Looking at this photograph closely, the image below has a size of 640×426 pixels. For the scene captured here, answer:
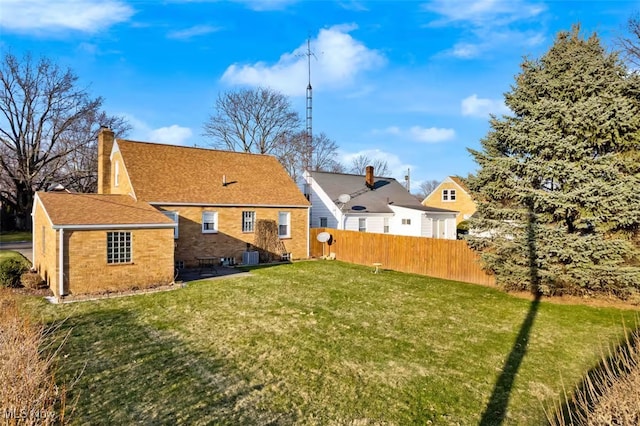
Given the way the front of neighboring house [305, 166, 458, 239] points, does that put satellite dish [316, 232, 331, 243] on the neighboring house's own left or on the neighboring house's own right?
on the neighboring house's own left

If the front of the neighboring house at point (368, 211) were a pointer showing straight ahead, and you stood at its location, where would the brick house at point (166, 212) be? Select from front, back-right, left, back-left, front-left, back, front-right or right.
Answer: left

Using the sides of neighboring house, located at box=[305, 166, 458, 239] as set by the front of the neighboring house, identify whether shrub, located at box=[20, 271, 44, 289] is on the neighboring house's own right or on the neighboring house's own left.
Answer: on the neighboring house's own left

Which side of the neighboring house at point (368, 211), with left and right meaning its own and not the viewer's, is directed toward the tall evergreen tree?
back

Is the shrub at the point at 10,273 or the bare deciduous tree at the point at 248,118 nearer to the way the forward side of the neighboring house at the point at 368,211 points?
the bare deciduous tree

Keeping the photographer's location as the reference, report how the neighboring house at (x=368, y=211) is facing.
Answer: facing away from the viewer and to the left of the viewer

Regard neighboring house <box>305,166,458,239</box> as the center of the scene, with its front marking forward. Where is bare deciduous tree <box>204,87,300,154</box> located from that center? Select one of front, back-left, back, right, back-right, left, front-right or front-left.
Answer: front

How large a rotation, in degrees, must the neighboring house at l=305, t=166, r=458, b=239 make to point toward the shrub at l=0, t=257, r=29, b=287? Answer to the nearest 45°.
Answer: approximately 90° to its left
